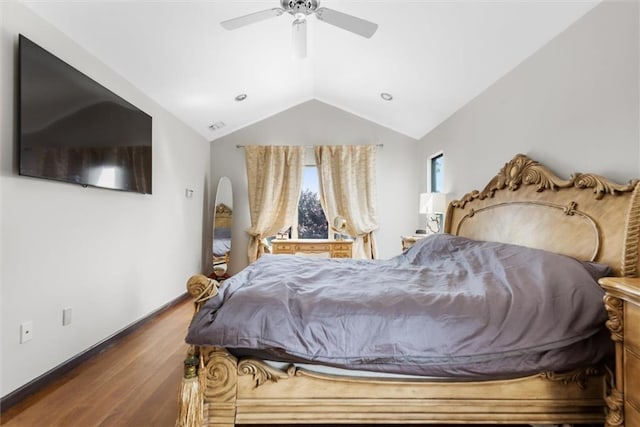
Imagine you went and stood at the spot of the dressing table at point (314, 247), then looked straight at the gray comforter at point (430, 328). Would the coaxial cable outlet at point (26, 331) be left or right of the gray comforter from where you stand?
right

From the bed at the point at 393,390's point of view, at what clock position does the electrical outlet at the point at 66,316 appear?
The electrical outlet is roughly at 12 o'clock from the bed.

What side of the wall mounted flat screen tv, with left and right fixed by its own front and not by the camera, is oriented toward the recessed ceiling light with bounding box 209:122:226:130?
left

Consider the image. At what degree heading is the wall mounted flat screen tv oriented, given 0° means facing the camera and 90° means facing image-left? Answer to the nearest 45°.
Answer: approximately 315°

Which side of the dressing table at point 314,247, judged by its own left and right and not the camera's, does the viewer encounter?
front

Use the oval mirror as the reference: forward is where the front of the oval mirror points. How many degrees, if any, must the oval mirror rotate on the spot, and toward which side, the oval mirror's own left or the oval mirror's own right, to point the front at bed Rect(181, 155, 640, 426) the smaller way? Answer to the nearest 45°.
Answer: approximately 45° to the oval mirror's own right

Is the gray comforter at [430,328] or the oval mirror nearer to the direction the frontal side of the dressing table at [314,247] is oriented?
the gray comforter

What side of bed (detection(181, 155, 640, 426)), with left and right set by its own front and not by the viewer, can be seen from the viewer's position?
left

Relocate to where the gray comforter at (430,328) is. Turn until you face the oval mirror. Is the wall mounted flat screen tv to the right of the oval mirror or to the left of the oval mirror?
left

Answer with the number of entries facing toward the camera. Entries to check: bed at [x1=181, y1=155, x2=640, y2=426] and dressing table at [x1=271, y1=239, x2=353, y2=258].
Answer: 1

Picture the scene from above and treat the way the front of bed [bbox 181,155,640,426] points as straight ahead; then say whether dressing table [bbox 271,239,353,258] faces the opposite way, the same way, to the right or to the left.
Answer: to the left
